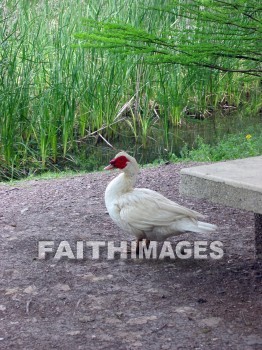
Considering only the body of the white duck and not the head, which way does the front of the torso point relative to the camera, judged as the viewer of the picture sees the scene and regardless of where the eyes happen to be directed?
to the viewer's left

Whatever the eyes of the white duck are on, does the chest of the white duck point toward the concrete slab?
no
